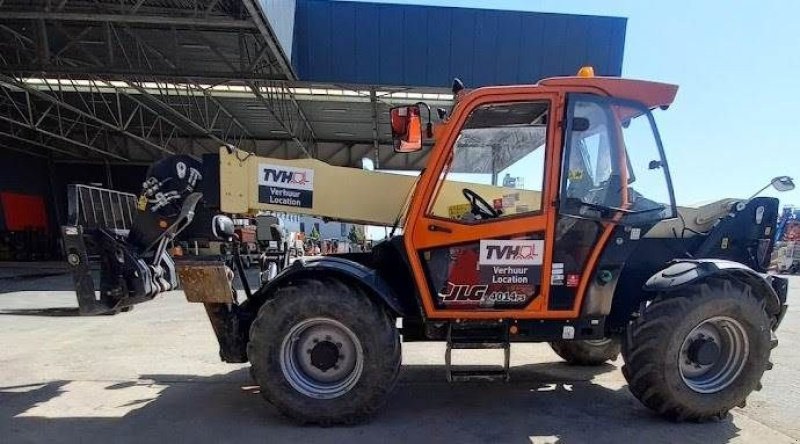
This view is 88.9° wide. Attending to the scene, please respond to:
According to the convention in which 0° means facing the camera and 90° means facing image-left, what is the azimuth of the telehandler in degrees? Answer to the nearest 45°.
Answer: approximately 90°

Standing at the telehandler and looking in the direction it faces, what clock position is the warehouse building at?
The warehouse building is roughly at 2 o'clock from the telehandler.
